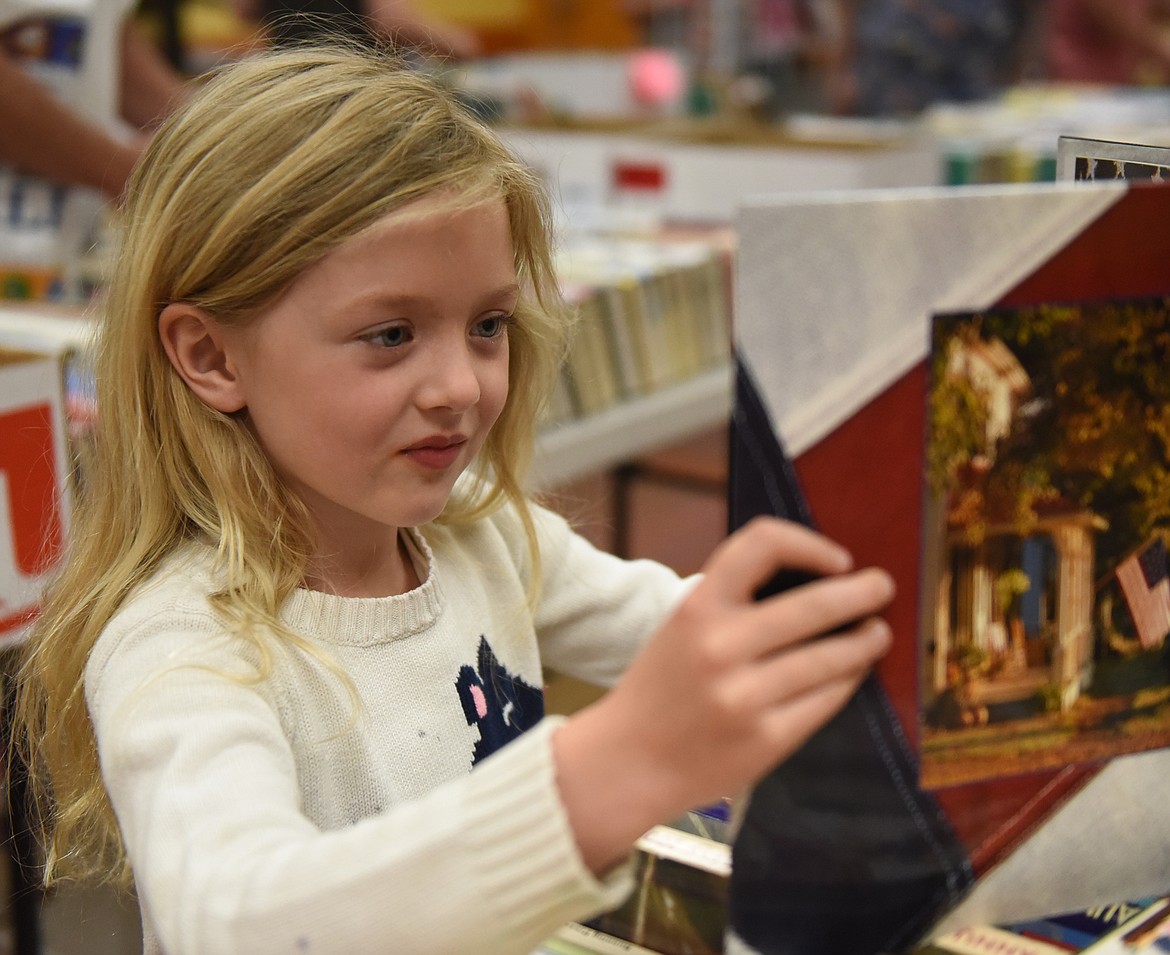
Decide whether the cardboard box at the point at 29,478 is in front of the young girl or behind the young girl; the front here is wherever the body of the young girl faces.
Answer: behind

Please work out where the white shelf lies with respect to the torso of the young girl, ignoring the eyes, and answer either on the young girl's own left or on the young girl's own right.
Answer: on the young girl's own left

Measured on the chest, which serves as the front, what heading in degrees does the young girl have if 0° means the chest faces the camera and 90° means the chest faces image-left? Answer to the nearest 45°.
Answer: approximately 315°

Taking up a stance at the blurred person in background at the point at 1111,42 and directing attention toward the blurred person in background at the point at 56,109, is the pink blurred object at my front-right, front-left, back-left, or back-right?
front-right

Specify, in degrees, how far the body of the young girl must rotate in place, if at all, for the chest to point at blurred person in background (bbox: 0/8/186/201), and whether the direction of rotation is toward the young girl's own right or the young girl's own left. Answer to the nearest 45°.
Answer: approximately 135° to the young girl's own left

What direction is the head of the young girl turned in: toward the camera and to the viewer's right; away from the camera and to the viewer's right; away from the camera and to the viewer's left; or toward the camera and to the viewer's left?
toward the camera and to the viewer's right

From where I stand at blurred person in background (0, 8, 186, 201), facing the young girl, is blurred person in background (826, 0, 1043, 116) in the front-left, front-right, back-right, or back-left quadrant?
back-left

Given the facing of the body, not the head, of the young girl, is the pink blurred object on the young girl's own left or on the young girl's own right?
on the young girl's own left

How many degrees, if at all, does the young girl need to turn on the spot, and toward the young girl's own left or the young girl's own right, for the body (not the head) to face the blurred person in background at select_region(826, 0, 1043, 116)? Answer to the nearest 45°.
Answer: approximately 135° to the young girl's own left
